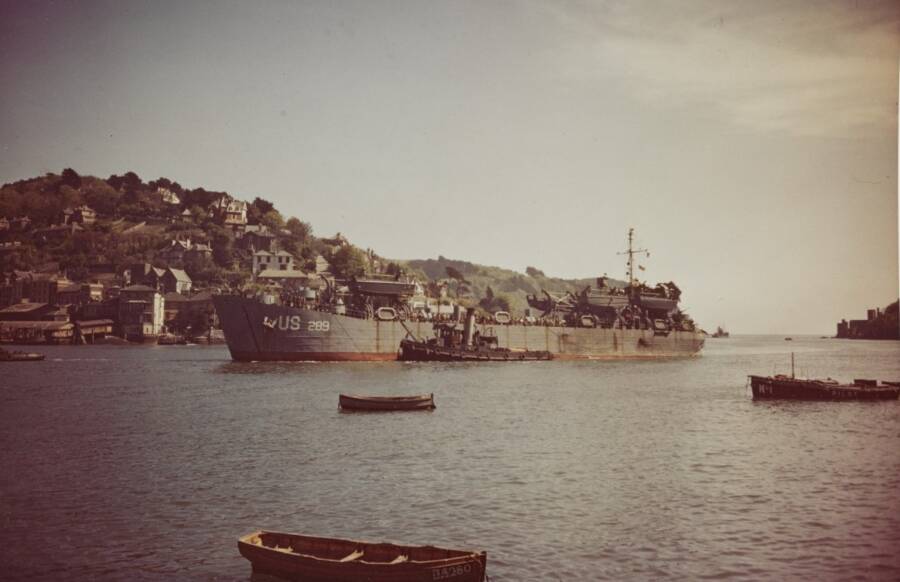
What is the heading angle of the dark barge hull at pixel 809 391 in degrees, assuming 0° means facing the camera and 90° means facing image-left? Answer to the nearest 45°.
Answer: approximately 90°

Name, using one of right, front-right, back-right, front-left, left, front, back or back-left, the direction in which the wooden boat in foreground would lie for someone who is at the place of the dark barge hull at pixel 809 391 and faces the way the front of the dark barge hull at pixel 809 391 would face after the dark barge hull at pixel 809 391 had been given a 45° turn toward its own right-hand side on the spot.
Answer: back-left

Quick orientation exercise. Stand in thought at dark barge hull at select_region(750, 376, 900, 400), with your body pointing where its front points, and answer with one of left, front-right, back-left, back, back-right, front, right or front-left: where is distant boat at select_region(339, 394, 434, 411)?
front-left
